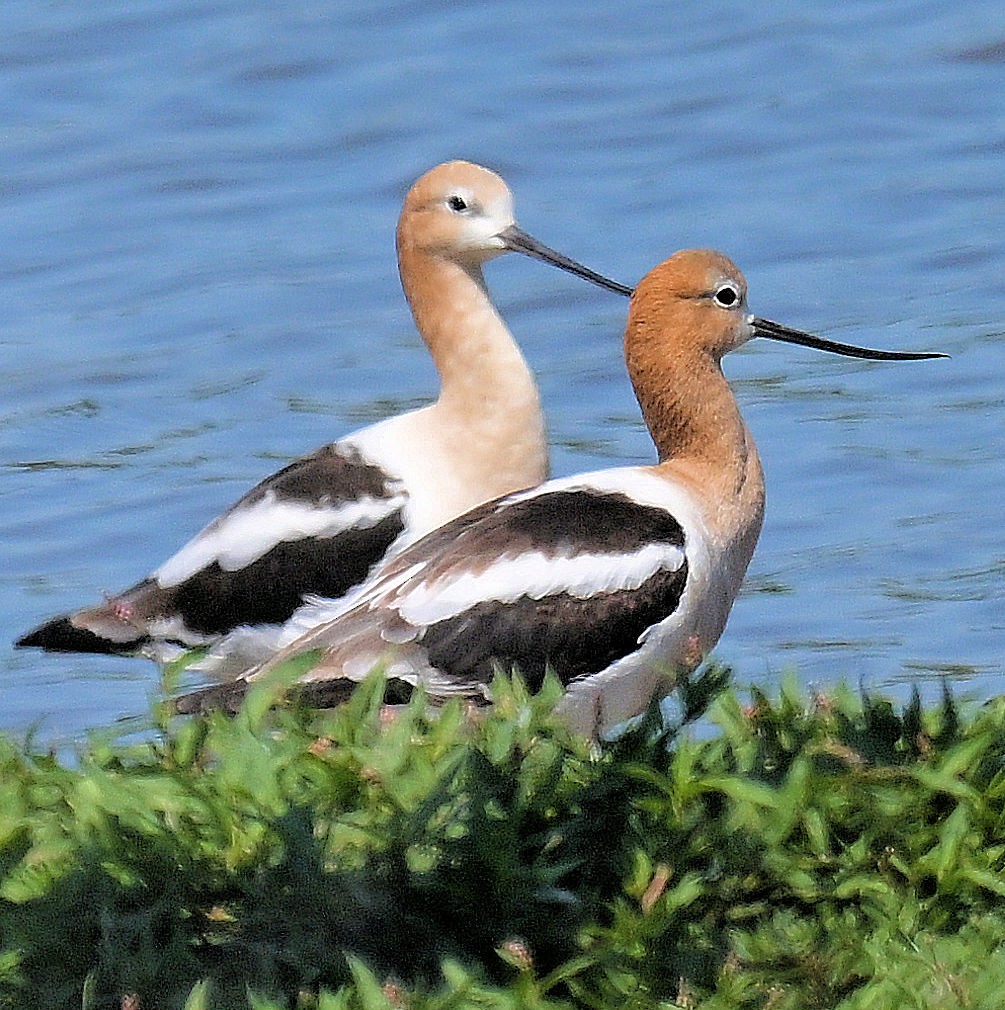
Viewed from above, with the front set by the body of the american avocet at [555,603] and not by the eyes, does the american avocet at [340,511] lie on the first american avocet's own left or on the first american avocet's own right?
on the first american avocet's own left

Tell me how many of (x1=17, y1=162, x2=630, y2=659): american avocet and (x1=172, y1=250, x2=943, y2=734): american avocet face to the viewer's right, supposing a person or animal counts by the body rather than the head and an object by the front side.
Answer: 2

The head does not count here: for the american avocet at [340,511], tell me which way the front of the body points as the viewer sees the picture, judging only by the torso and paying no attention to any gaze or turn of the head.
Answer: to the viewer's right

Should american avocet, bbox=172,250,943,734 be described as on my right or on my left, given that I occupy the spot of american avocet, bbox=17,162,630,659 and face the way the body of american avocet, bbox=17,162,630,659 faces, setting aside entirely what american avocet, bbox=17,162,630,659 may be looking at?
on my right

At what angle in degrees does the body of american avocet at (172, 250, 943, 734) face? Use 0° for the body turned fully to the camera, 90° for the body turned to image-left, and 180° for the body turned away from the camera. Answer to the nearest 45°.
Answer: approximately 270°
